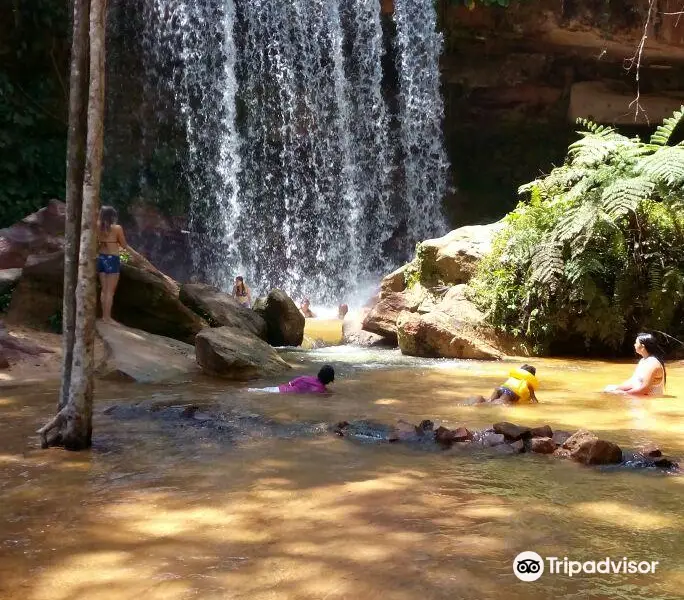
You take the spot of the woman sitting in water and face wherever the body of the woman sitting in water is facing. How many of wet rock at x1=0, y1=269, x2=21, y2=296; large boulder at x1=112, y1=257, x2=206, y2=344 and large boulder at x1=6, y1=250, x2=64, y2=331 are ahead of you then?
3

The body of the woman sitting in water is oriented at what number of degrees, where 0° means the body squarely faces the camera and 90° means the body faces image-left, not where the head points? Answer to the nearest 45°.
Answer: approximately 90°

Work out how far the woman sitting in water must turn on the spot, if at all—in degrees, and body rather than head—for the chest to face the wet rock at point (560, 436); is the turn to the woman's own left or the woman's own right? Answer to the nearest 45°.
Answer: approximately 90° to the woman's own left

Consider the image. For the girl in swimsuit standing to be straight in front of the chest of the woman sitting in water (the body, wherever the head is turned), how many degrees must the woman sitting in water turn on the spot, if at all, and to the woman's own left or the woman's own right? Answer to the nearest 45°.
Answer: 0° — they already face them

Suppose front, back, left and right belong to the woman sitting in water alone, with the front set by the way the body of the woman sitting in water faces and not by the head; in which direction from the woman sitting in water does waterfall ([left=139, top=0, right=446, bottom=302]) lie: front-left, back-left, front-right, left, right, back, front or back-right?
front-right

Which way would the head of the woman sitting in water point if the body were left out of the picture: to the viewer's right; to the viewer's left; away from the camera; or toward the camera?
to the viewer's left

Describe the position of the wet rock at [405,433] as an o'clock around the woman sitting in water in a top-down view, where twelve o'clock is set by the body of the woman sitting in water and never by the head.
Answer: The wet rock is roughly at 10 o'clock from the woman sitting in water.
